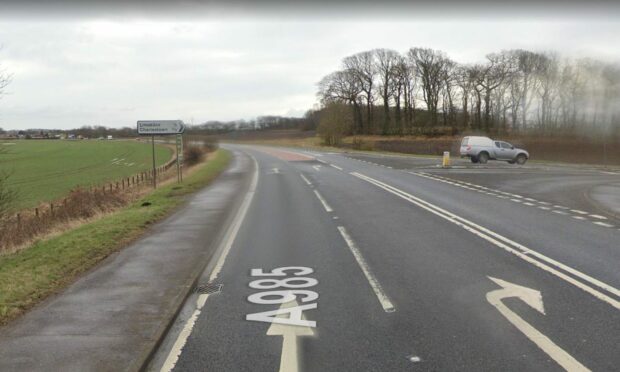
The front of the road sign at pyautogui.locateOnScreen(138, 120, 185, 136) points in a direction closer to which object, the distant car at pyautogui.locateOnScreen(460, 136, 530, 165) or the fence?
the fence

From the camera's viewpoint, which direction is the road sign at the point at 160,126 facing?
toward the camera

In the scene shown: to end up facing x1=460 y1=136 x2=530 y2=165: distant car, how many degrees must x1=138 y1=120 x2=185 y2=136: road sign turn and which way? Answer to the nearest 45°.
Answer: approximately 90° to its left
